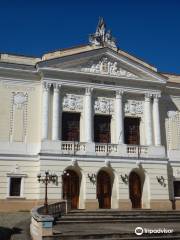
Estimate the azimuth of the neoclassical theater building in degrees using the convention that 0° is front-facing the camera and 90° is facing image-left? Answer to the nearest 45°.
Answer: approximately 0°

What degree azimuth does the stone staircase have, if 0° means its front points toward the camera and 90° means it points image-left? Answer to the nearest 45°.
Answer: approximately 0°

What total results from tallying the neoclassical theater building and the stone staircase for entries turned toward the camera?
2
